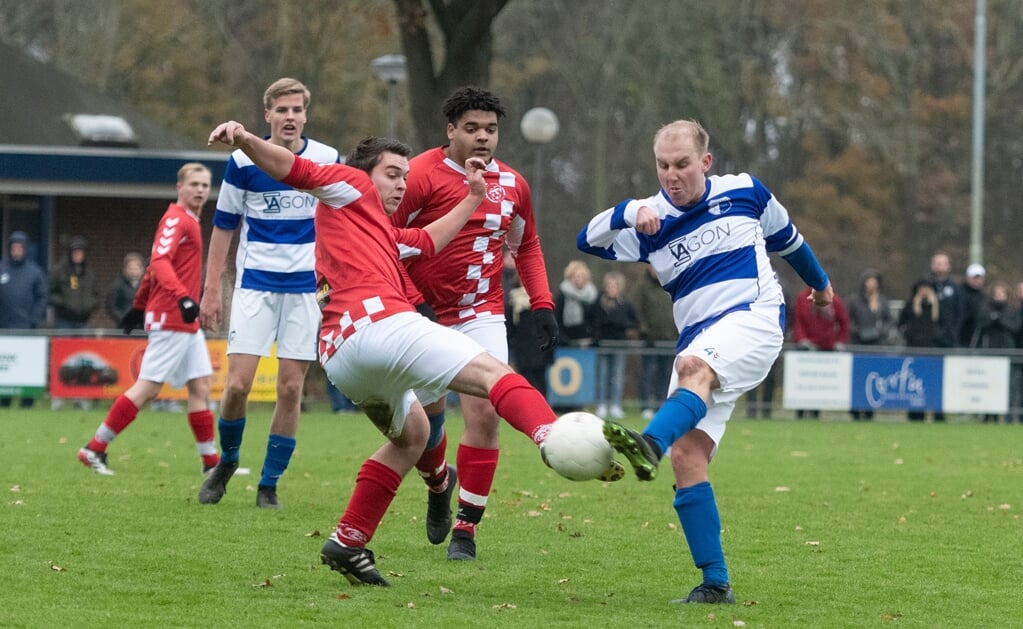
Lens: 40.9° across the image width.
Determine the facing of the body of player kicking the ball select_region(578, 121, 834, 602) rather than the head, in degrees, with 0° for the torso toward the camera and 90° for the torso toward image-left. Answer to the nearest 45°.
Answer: approximately 45°

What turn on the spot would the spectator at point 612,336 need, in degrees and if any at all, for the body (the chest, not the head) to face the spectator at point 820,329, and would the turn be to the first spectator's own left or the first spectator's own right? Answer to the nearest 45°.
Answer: approximately 90° to the first spectator's own left

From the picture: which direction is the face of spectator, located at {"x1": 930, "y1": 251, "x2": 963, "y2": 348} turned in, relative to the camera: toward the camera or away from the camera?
toward the camera

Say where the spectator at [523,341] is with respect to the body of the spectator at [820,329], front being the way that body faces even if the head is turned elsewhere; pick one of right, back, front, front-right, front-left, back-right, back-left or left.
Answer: front-right

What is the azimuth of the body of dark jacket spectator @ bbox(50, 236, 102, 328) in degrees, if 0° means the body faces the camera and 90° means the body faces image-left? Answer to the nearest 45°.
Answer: approximately 0°

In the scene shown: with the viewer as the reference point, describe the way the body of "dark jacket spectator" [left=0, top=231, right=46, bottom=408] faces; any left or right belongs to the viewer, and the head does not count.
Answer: facing the viewer

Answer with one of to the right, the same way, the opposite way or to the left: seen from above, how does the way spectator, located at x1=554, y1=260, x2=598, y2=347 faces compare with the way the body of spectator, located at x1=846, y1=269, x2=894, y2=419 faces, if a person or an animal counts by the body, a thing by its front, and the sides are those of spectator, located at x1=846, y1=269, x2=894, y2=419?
the same way

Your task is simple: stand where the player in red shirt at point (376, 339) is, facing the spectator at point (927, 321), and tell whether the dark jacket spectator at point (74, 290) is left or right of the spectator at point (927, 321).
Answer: left

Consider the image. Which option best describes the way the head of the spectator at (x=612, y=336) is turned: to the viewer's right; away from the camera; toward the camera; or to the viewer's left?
toward the camera

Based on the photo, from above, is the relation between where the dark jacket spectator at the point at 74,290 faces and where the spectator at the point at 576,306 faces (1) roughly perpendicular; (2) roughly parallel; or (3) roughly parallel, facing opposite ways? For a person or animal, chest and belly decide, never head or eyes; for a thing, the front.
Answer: roughly parallel

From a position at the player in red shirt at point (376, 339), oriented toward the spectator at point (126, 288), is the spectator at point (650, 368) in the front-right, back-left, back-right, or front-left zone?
front-right

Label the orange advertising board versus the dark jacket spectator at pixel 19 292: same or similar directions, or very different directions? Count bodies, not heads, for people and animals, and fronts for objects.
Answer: same or similar directions

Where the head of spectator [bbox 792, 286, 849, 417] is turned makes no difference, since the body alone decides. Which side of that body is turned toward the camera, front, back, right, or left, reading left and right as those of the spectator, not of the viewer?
front

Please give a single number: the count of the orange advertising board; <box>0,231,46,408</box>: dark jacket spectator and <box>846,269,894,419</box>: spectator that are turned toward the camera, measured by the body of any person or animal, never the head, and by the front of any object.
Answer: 3

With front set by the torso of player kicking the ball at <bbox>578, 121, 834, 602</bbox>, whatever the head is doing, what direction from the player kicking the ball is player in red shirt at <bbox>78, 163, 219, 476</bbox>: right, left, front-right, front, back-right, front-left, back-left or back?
right

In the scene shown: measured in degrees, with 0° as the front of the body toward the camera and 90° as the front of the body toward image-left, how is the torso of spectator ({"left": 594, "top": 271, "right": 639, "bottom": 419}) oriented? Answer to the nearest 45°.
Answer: approximately 0°

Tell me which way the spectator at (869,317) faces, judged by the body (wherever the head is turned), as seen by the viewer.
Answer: toward the camera
